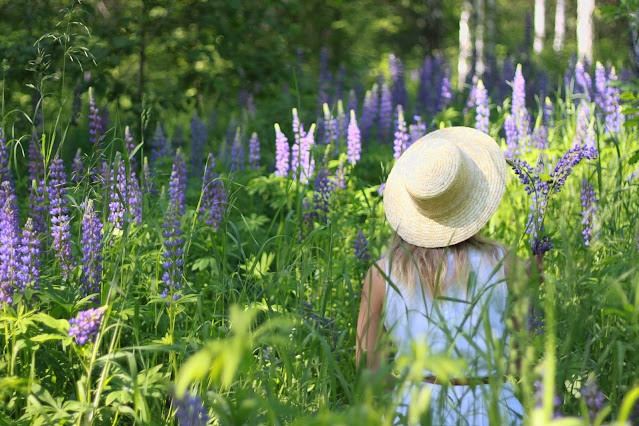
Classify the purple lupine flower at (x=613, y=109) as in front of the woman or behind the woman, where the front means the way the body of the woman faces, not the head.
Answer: in front

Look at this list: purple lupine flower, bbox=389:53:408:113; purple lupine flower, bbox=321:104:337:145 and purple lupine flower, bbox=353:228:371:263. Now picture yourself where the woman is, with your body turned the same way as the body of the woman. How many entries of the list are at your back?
0

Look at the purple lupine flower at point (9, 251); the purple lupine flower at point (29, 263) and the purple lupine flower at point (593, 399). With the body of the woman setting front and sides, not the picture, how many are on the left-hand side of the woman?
2

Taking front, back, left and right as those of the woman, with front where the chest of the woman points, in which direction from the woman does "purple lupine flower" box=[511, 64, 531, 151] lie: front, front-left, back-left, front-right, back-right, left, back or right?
front

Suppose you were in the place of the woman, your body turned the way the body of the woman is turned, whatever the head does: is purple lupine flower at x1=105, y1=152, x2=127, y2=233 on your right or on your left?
on your left

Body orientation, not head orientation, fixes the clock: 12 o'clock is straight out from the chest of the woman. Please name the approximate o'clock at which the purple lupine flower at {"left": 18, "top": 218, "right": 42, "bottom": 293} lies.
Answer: The purple lupine flower is roughly at 9 o'clock from the woman.

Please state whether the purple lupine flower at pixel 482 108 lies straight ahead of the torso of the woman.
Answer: yes

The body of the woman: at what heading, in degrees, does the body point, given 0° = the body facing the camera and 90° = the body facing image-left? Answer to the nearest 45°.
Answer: approximately 180°

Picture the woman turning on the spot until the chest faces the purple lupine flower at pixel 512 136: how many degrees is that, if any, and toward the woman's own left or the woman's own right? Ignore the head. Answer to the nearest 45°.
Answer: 0° — they already face it

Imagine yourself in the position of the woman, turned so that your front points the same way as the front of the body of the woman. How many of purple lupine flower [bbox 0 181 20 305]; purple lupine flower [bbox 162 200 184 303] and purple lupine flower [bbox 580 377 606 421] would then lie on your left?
2

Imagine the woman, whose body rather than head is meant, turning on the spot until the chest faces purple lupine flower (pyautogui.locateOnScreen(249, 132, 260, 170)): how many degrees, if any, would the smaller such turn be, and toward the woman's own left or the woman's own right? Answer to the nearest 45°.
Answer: approximately 45° to the woman's own left

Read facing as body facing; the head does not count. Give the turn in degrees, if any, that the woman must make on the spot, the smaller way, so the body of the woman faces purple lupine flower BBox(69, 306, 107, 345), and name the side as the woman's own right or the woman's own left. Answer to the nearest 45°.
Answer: approximately 90° to the woman's own left

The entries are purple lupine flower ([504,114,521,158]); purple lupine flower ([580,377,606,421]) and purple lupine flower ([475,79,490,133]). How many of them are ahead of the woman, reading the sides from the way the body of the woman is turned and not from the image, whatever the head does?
2

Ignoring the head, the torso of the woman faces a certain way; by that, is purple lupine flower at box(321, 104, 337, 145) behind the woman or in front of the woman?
in front

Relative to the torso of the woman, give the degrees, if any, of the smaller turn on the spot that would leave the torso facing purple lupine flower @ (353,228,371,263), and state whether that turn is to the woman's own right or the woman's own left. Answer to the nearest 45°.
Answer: approximately 45° to the woman's own left

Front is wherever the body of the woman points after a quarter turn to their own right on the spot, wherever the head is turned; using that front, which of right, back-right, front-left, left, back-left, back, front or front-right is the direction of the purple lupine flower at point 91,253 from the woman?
back

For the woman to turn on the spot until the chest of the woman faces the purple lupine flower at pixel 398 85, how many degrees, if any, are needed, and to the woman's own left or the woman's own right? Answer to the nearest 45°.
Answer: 0° — they already face it

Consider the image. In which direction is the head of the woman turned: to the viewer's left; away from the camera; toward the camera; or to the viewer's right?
away from the camera
